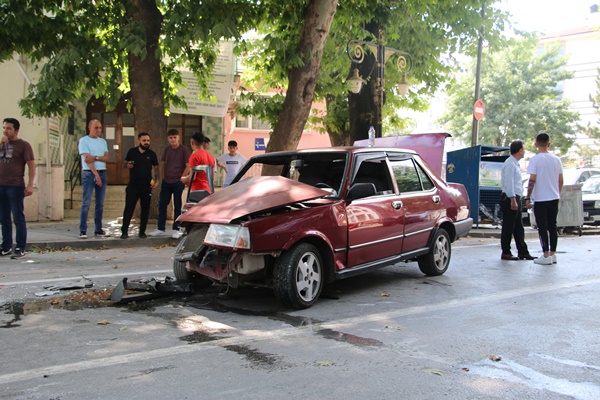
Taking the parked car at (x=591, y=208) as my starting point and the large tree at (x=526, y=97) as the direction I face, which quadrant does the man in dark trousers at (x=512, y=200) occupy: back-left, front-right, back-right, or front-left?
back-left

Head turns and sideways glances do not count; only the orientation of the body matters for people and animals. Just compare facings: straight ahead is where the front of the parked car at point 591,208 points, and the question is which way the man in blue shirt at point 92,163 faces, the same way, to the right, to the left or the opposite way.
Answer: to the left

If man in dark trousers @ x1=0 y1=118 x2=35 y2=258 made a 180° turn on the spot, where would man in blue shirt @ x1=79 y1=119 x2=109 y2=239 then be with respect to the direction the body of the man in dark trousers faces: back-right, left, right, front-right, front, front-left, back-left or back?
front

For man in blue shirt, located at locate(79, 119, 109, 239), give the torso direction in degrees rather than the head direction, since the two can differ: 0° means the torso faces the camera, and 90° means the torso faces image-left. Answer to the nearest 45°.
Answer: approximately 315°

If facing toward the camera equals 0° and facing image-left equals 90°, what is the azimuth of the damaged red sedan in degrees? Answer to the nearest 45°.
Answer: approximately 45°

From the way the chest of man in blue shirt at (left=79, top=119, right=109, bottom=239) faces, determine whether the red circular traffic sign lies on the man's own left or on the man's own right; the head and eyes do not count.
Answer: on the man's own left

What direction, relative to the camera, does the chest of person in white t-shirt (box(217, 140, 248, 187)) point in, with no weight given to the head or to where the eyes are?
toward the camera

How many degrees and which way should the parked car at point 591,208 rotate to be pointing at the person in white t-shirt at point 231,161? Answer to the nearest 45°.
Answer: approximately 45° to its right

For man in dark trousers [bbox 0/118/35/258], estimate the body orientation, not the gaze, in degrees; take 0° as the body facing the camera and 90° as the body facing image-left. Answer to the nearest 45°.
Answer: approximately 45°

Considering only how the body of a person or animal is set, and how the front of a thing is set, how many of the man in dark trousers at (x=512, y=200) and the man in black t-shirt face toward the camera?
1

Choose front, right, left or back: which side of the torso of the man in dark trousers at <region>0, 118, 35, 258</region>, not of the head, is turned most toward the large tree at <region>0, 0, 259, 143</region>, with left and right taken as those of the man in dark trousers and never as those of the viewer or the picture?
back

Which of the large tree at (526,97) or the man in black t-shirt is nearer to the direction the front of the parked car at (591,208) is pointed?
the man in black t-shirt

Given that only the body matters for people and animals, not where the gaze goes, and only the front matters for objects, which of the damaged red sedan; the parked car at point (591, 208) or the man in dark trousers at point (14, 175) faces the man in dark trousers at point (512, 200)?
the parked car

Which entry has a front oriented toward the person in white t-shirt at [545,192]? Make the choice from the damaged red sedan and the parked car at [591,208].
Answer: the parked car

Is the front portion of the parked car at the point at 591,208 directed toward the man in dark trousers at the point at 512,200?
yes
